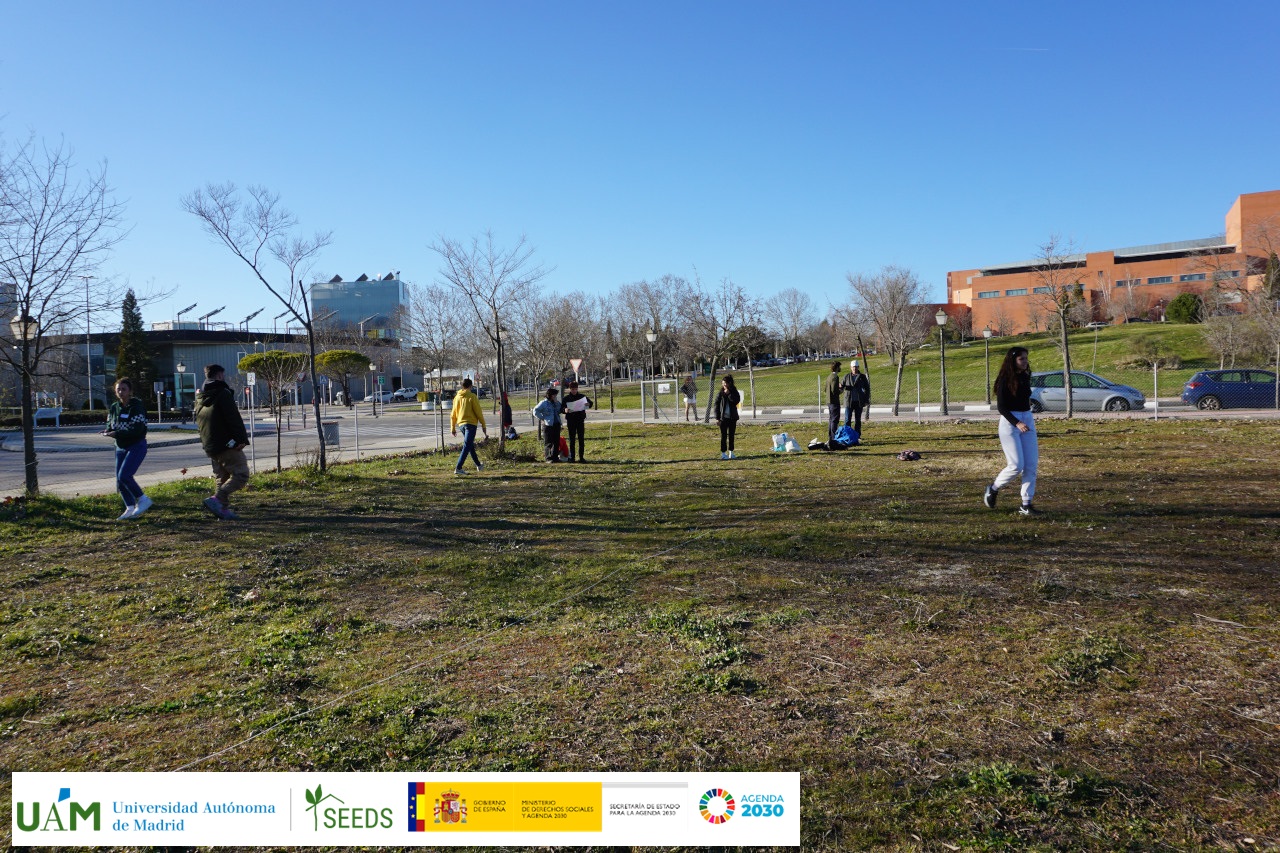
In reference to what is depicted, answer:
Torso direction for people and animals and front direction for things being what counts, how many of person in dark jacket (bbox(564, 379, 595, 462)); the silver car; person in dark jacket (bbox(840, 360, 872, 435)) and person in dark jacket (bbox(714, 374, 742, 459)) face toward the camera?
3

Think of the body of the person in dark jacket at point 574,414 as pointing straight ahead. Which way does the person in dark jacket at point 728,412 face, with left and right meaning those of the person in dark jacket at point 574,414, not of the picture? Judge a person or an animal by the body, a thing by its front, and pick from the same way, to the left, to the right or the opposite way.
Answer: the same way

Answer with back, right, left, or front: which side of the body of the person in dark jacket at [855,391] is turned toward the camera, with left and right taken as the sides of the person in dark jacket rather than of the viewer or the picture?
front

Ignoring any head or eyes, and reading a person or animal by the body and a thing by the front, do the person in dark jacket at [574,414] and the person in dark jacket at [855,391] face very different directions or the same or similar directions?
same or similar directions

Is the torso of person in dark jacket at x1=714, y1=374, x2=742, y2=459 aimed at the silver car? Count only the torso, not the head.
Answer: no
